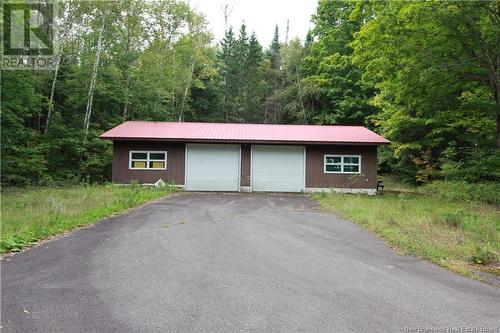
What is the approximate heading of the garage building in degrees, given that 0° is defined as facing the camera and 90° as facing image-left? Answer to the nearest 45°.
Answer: approximately 0°

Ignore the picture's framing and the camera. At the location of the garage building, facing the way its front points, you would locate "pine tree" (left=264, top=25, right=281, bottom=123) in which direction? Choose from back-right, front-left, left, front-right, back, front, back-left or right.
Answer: back
